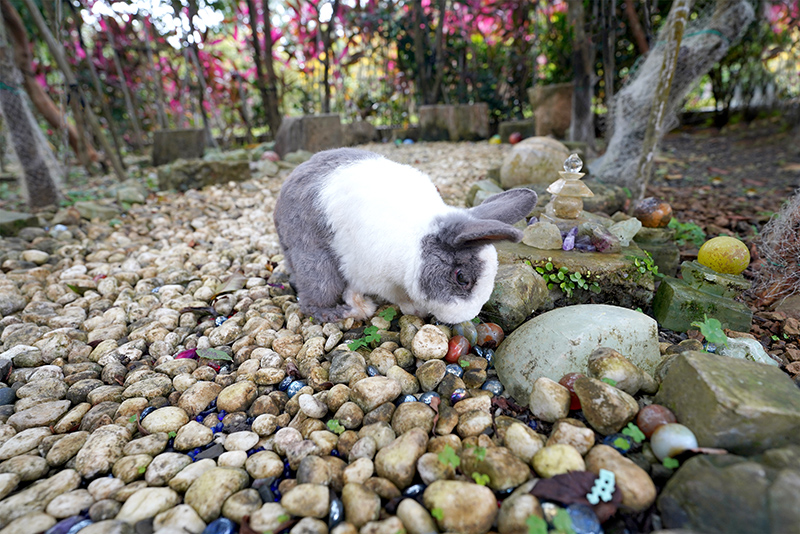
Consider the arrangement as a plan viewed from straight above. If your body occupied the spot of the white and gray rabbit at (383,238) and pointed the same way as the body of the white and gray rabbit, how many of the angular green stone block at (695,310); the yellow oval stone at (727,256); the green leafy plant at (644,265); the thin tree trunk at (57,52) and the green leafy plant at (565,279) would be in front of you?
4

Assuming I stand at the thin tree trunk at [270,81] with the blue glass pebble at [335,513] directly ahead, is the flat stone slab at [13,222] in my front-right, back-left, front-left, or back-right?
front-right

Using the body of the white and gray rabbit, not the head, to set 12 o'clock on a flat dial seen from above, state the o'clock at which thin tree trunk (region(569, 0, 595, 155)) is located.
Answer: The thin tree trunk is roughly at 10 o'clock from the white and gray rabbit.

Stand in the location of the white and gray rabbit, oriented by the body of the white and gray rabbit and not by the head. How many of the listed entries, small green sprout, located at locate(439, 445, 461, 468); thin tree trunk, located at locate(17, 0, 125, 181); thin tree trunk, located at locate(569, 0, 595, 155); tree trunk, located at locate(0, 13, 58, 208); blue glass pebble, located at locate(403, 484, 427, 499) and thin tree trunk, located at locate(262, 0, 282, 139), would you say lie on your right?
2

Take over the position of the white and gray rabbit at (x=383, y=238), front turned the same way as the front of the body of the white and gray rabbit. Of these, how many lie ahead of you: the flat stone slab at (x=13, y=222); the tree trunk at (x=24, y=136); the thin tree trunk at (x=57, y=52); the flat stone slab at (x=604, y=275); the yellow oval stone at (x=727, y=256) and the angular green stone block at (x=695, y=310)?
3

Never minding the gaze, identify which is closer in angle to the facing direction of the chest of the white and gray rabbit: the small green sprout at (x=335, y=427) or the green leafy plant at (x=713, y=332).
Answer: the green leafy plant

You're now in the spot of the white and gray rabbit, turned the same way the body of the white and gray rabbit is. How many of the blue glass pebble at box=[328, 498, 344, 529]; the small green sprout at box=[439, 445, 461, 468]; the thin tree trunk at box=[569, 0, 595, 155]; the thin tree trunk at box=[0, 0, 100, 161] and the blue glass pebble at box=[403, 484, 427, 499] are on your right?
3

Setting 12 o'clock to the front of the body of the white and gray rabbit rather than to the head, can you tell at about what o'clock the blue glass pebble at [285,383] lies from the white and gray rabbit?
The blue glass pebble is roughly at 5 o'clock from the white and gray rabbit.

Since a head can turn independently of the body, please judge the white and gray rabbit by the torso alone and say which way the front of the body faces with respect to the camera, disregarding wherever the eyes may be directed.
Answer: to the viewer's right

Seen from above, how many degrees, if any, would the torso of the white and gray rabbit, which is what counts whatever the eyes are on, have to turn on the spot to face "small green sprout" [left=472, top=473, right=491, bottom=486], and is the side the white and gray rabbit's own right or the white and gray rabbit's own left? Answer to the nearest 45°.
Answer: approximately 90° to the white and gray rabbit's own right

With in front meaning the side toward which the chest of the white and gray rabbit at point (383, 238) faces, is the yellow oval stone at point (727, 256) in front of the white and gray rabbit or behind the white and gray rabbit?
in front

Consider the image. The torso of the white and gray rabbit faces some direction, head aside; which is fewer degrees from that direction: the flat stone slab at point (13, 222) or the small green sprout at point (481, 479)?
the small green sprout

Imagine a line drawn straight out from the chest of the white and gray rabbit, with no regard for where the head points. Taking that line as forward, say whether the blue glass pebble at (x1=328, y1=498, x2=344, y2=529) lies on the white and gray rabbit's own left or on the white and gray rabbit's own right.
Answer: on the white and gray rabbit's own right

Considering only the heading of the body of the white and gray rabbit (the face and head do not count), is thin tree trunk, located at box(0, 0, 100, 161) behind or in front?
behind

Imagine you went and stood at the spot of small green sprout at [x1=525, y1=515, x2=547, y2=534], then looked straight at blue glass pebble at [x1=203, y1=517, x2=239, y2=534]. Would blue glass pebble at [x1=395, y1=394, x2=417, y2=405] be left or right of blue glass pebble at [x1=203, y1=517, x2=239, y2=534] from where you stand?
right

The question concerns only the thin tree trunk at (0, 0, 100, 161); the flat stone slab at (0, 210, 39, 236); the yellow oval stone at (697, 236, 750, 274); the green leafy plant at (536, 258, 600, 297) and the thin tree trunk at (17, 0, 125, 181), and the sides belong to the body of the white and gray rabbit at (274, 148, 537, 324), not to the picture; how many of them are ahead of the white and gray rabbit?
2

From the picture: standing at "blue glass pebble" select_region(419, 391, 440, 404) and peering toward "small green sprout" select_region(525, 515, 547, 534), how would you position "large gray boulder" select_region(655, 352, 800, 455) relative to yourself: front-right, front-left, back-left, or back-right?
front-left

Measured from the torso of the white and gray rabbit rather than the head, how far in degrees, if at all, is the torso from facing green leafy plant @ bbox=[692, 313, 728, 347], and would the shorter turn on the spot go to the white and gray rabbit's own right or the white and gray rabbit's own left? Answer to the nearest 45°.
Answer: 0° — it already faces it

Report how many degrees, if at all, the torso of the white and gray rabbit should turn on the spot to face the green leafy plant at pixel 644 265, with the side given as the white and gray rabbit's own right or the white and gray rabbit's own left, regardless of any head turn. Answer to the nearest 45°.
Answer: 0° — it already faces it
